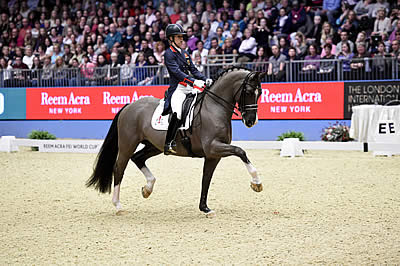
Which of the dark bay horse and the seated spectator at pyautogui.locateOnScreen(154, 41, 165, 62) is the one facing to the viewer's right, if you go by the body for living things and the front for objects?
the dark bay horse

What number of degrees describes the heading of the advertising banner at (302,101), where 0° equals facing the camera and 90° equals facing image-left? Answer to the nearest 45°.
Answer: approximately 0°

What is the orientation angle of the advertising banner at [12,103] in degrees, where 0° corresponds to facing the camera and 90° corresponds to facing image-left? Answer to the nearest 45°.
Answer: approximately 0°

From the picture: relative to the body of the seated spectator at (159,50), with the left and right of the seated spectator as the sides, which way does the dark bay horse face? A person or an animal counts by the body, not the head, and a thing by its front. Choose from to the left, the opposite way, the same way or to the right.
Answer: to the left

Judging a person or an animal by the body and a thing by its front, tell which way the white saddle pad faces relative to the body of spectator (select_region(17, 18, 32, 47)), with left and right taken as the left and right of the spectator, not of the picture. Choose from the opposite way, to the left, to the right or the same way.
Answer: to the left

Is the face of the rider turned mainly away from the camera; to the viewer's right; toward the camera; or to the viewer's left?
to the viewer's right

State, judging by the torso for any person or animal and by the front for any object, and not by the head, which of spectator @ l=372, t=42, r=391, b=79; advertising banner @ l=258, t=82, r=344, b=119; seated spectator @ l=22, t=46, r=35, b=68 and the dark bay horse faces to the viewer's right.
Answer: the dark bay horse

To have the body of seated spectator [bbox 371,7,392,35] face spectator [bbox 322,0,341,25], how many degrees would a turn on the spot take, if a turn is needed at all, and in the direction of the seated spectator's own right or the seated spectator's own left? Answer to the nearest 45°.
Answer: approximately 90° to the seated spectator's own right

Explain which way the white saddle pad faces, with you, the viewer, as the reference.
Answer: facing to the right of the viewer

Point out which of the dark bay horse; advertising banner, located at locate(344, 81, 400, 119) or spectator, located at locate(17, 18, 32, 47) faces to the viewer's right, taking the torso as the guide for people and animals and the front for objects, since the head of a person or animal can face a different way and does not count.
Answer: the dark bay horse

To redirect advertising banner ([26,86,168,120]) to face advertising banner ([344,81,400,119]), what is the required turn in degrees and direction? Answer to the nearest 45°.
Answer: approximately 45° to its left
